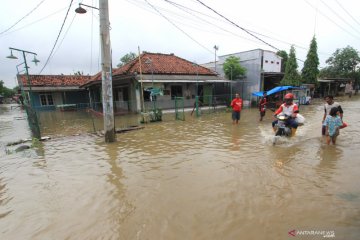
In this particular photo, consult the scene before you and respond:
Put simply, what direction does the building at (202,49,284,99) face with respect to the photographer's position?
facing the viewer and to the right of the viewer

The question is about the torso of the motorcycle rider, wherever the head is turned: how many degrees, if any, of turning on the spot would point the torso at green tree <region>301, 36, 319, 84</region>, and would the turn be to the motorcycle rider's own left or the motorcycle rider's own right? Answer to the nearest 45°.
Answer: approximately 135° to the motorcycle rider's own right

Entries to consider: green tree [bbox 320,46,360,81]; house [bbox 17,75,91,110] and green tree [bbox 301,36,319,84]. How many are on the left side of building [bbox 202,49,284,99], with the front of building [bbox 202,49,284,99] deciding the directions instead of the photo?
2

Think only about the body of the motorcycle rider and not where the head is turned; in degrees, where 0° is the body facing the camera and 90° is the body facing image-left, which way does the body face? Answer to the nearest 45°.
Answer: approximately 45°

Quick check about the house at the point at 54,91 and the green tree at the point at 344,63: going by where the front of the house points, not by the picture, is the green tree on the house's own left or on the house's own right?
on the house's own left

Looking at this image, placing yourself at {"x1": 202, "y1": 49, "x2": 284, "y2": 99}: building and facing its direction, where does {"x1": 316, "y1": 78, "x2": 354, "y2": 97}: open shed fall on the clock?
{"x1": 316, "y1": 78, "x2": 354, "y2": 97}: open shed is roughly at 9 o'clock from {"x1": 202, "y1": 49, "x2": 284, "y2": 99}: building.

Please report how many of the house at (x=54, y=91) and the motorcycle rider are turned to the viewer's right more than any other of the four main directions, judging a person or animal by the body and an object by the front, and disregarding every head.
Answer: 0

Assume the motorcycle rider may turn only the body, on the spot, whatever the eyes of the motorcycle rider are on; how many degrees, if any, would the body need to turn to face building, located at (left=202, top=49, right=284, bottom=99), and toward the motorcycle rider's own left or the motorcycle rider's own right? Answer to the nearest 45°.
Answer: approximately 135° to the motorcycle rider's own right

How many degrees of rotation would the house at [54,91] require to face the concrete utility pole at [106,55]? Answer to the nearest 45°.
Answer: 0° — it already faces it
